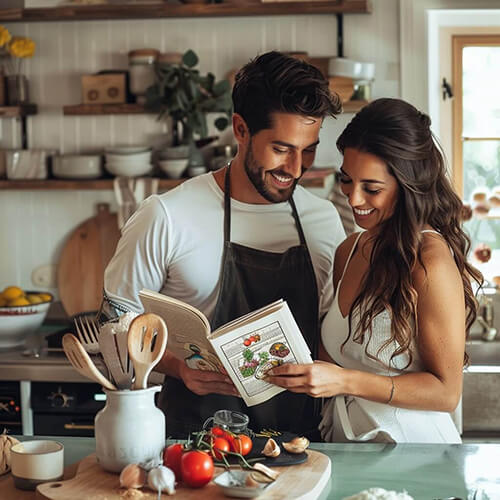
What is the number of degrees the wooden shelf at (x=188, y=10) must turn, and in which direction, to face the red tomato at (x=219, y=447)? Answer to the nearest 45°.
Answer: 0° — it already faces it

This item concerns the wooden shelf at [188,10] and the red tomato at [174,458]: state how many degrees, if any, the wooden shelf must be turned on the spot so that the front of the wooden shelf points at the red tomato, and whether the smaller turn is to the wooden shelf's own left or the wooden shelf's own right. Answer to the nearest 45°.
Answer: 0° — it already faces it

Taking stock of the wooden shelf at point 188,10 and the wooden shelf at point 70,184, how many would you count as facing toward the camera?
2

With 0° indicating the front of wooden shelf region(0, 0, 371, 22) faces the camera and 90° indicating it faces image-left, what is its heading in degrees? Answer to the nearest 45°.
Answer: approximately 0°

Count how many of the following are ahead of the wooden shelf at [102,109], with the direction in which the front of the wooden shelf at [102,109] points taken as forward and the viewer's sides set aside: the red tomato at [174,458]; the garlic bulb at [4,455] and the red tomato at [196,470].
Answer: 3

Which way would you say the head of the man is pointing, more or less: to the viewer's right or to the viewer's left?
to the viewer's right

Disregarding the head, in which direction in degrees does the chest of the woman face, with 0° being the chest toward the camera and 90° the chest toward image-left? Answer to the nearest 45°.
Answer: approximately 45°
